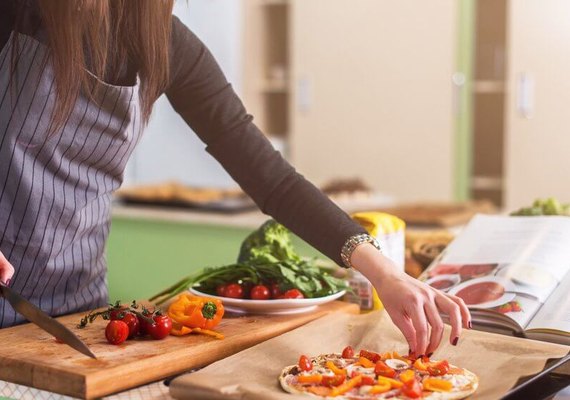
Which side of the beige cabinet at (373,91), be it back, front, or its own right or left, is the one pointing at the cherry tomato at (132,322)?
front

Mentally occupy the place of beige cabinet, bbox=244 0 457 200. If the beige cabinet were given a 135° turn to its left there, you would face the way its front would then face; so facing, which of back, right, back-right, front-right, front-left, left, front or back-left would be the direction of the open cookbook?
back-right

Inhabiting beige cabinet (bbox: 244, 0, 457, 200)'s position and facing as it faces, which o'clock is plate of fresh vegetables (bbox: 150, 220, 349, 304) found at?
The plate of fresh vegetables is roughly at 12 o'clock from the beige cabinet.

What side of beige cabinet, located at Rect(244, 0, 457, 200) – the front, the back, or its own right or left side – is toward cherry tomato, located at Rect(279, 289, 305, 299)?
front

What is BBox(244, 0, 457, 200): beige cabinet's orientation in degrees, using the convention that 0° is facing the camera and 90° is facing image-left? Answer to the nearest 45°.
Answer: approximately 0°

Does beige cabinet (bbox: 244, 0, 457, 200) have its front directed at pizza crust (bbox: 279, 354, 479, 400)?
yes

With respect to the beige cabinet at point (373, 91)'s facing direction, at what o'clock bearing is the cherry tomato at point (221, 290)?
The cherry tomato is roughly at 12 o'clock from the beige cabinet.

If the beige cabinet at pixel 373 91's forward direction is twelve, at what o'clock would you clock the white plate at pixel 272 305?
The white plate is roughly at 12 o'clock from the beige cabinet.

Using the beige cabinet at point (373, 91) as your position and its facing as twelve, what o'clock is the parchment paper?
The parchment paper is roughly at 12 o'clock from the beige cabinet.

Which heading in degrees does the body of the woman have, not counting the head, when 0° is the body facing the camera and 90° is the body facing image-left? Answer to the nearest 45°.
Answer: approximately 0°

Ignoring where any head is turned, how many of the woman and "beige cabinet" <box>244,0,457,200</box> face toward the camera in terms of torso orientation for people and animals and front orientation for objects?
2
